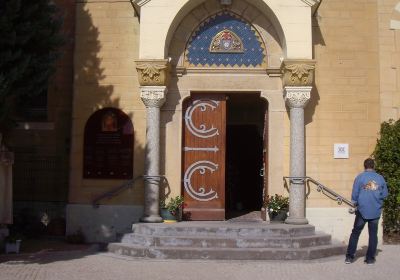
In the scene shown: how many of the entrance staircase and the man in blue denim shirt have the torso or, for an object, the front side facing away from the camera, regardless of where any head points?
1

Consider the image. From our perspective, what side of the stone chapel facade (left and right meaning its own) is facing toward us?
front

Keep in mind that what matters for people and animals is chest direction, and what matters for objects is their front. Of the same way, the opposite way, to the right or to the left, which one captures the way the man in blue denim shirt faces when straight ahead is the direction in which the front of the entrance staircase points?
the opposite way

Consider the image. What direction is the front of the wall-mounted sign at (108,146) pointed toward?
toward the camera

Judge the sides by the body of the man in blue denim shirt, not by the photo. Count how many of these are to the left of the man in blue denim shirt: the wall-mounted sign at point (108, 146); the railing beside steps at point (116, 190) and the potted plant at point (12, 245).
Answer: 3

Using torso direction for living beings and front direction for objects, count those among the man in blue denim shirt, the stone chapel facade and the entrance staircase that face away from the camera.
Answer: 1

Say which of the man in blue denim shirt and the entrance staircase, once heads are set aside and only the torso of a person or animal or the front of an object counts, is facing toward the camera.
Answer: the entrance staircase

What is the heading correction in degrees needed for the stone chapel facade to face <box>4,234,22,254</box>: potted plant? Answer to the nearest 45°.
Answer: approximately 45° to its right

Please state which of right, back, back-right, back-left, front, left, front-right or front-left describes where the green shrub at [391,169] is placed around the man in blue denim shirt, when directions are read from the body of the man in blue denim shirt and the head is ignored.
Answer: front

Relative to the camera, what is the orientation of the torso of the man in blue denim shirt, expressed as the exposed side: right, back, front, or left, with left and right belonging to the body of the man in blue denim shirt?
back

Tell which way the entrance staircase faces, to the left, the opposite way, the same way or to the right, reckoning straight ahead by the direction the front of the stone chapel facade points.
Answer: the same way

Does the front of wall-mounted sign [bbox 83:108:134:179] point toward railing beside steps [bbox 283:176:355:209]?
no

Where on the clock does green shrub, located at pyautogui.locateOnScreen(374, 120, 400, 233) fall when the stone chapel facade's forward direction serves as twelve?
The green shrub is roughly at 9 o'clock from the stone chapel facade.

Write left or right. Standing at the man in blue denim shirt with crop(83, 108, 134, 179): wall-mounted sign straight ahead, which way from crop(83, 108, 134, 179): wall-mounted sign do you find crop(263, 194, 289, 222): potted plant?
right

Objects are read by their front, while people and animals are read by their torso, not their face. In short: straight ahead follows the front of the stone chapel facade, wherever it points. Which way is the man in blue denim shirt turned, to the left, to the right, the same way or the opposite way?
the opposite way

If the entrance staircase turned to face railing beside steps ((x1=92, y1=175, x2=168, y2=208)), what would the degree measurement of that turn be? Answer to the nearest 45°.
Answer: approximately 135° to its right
